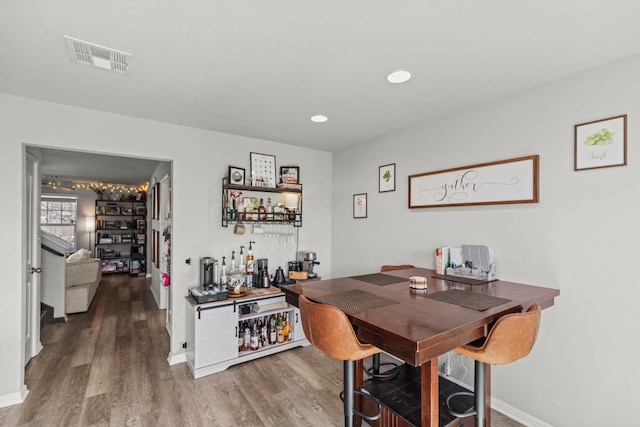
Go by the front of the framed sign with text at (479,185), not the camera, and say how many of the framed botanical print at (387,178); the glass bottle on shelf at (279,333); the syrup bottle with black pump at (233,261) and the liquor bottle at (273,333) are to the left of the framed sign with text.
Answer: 0

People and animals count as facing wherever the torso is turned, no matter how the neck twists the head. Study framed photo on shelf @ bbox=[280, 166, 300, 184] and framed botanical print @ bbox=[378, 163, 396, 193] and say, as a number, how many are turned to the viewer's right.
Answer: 0

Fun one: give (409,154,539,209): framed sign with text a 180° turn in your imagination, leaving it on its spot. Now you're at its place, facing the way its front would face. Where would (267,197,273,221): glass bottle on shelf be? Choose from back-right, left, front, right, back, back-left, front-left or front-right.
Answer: back-left

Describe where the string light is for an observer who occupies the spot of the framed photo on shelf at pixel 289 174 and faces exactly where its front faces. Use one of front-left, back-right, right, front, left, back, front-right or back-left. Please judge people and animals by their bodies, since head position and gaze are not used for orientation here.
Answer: back-right

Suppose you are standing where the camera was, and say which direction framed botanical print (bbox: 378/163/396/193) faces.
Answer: facing the viewer and to the left of the viewer

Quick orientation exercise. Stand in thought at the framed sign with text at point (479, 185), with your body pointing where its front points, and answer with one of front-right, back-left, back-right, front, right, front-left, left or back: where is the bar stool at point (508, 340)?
front-left

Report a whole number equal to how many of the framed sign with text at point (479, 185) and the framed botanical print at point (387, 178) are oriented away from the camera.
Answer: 0

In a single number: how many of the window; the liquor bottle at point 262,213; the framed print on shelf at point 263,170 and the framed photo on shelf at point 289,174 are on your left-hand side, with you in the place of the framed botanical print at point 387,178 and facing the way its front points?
0

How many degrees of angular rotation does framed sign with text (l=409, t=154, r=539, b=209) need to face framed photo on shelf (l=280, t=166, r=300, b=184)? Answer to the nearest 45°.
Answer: approximately 45° to its right

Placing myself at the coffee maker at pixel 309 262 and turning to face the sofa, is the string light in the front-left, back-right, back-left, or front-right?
front-right

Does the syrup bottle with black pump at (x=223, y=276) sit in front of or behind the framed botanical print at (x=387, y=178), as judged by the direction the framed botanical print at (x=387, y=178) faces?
in front

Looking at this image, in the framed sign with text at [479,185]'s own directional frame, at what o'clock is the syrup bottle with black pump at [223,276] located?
The syrup bottle with black pump is roughly at 1 o'clock from the framed sign with text.

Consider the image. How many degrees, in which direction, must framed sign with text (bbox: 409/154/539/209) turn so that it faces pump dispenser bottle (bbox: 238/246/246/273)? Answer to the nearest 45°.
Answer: approximately 45° to its right

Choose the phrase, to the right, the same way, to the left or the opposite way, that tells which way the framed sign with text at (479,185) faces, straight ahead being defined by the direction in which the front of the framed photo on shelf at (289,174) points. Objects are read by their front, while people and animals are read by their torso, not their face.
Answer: to the right

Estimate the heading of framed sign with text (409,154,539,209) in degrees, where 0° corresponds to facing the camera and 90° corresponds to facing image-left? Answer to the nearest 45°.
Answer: approximately 45°

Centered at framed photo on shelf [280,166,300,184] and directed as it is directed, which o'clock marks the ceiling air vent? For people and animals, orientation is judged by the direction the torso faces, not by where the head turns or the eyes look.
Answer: The ceiling air vent is roughly at 1 o'clock from the framed photo on shelf.

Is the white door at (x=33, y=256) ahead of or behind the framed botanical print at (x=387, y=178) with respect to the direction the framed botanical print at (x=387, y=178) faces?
ahead

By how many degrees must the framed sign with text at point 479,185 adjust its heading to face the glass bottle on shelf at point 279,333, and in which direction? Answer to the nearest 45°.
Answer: approximately 45° to its right

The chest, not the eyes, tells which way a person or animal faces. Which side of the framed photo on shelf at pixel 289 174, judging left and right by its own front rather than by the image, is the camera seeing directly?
front

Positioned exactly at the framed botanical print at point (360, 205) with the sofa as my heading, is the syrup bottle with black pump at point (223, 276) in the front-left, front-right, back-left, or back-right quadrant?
front-left
